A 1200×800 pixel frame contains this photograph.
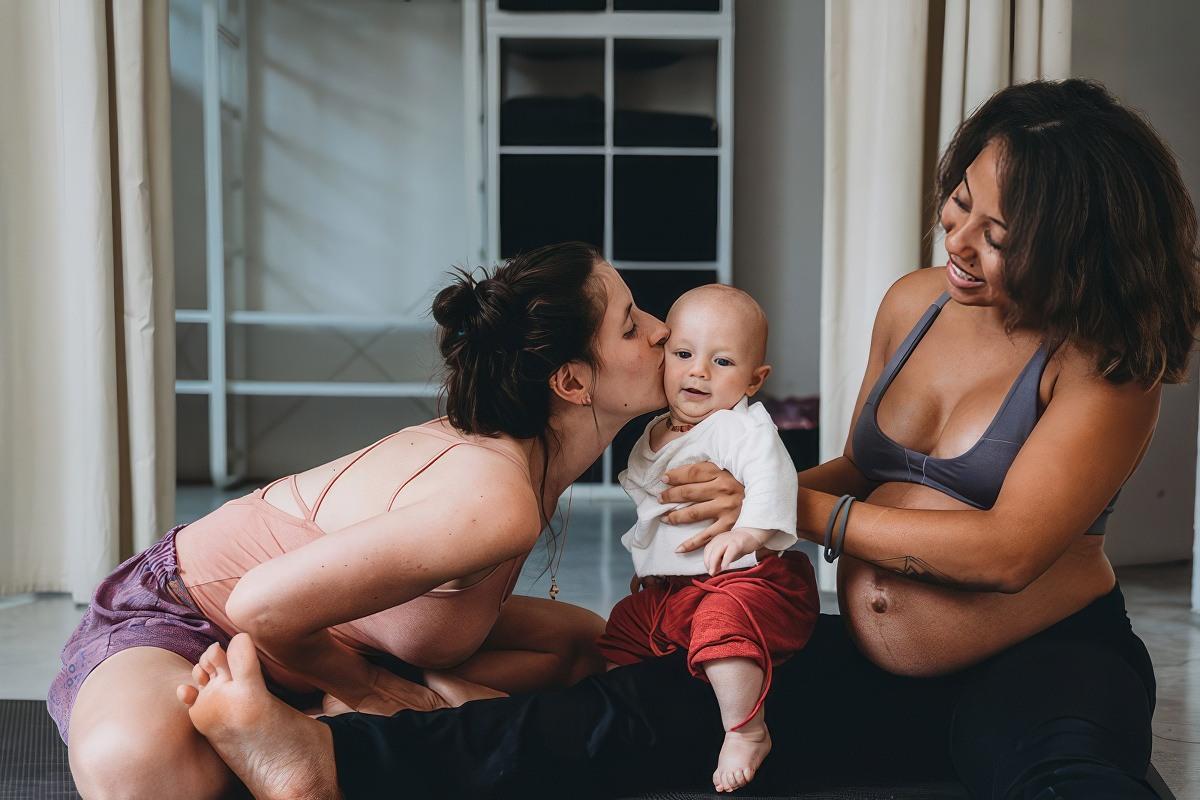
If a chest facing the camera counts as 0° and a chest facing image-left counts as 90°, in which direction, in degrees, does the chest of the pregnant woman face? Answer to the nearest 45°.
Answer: approximately 45°

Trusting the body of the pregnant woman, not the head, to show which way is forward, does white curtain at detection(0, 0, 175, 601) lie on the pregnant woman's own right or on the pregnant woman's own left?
on the pregnant woman's own right

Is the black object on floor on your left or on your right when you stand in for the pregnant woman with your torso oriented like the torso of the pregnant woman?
on your right
